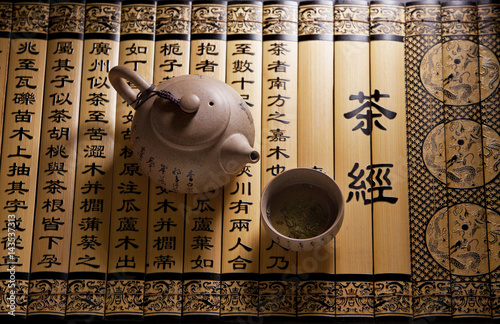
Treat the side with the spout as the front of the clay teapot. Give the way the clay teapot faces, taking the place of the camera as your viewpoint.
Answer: facing the viewer and to the right of the viewer
